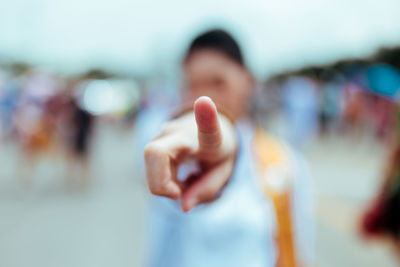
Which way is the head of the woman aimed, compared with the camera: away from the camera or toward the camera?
toward the camera

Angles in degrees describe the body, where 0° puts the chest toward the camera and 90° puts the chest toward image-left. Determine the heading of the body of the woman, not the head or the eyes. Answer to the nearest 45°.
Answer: approximately 0°

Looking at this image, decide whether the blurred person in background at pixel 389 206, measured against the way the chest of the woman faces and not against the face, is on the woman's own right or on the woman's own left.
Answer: on the woman's own left
